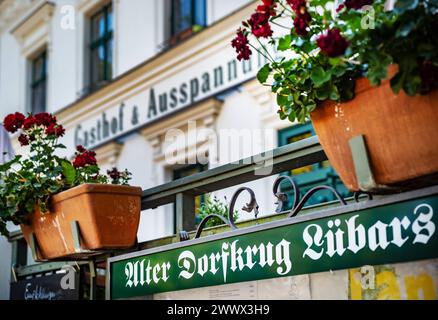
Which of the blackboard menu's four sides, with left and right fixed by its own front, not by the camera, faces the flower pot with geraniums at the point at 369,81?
left

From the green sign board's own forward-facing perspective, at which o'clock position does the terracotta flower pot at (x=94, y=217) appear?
The terracotta flower pot is roughly at 3 o'clock from the green sign board.

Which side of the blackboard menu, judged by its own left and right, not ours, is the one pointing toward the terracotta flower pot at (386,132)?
left

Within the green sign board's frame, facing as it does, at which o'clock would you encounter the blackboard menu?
The blackboard menu is roughly at 3 o'clock from the green sign board.

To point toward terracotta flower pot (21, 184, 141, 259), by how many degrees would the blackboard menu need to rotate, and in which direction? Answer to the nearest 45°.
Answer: approximately 45° to its left

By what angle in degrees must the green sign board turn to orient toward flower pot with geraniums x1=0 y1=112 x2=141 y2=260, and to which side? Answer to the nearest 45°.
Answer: approximately 90° to its right

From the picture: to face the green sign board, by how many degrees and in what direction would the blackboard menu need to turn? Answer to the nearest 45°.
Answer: approximately 45° to its left

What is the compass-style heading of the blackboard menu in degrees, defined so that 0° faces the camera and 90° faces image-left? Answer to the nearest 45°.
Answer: approximately 45°

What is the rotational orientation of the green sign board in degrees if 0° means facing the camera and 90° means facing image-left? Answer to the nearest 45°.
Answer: approximately 45°
